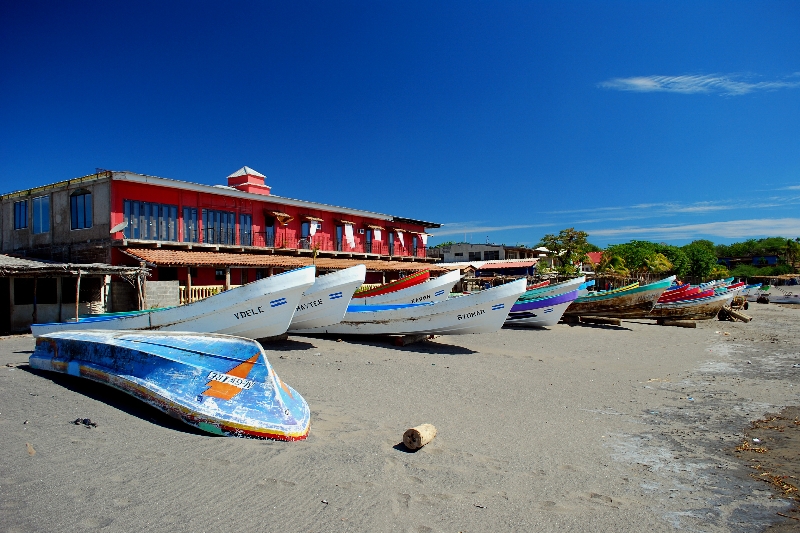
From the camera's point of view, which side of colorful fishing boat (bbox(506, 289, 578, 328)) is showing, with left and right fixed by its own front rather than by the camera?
right

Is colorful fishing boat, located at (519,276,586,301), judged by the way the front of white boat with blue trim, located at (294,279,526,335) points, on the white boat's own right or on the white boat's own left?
on the white boat's own left

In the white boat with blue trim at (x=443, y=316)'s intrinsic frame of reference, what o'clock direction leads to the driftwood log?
The driftwood log is roughly at 3 o'clock from the white boat with blue trim.

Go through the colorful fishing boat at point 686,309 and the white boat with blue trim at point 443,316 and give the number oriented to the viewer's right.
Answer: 2

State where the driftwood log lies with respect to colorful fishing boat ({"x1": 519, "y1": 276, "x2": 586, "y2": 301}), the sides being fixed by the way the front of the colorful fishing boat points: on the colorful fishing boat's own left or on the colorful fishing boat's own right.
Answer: on the colorful fishing boat's own right

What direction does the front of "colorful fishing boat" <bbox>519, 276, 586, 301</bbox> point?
to the viewer's right

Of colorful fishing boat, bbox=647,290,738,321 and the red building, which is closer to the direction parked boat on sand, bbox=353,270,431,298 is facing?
the colorful fishing boat

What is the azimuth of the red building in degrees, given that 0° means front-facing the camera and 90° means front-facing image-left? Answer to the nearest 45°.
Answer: approximately 315°

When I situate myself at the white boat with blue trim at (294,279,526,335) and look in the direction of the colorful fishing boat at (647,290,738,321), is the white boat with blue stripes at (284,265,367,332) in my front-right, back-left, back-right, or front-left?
back-left

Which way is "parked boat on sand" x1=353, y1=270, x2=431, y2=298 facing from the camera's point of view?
to the viewer's right

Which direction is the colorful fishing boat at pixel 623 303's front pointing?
to the viewer's right

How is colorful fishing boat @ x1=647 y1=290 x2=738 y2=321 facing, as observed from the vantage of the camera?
facing to the right of the viewer

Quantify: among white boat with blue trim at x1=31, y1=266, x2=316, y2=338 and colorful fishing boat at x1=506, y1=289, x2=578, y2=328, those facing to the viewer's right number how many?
2

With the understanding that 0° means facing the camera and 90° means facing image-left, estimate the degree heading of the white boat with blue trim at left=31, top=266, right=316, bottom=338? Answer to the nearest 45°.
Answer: approximately 270°

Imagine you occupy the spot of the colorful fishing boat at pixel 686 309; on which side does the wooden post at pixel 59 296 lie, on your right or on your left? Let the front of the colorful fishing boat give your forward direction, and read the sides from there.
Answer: on your right

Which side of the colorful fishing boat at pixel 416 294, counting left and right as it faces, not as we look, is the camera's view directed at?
right
